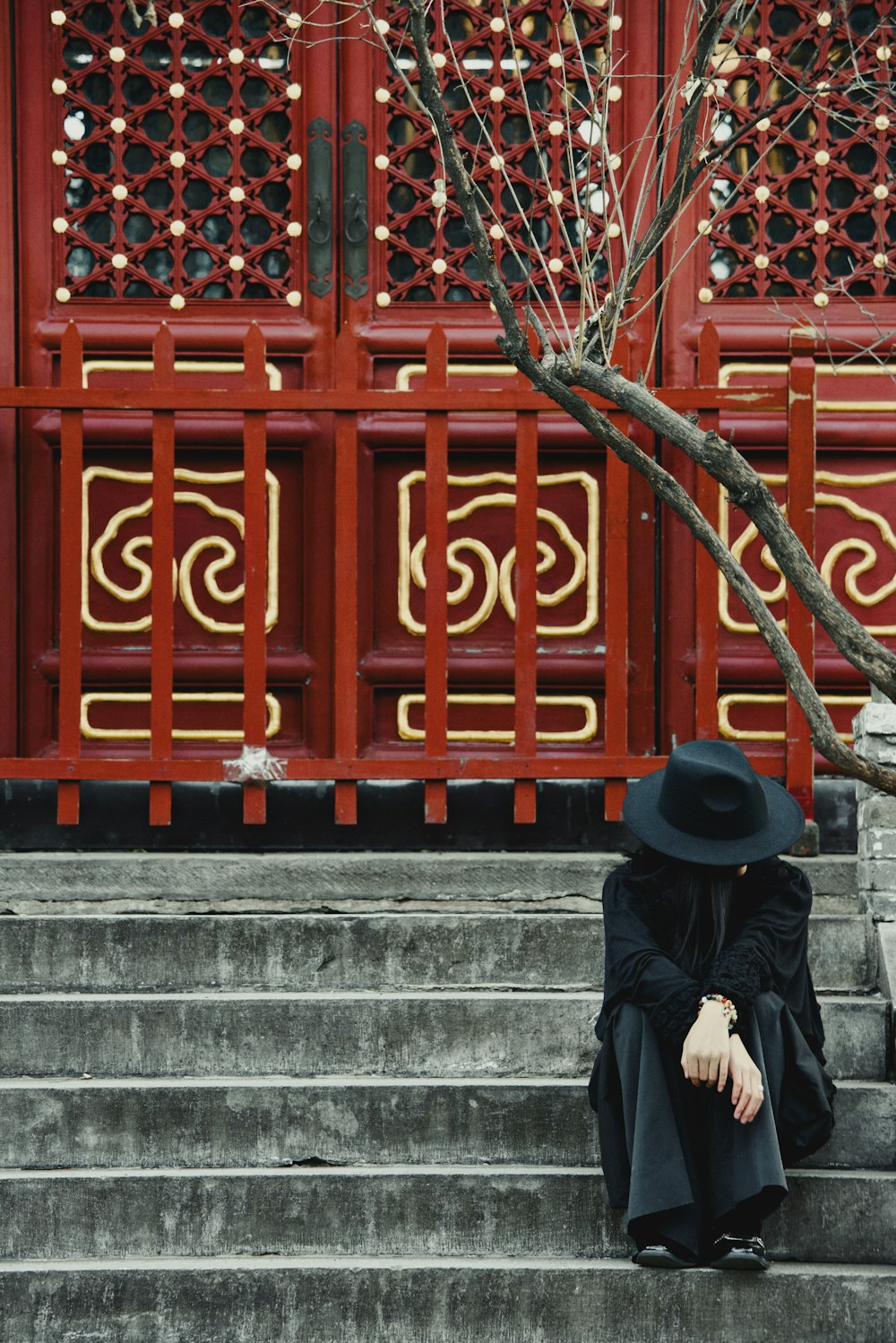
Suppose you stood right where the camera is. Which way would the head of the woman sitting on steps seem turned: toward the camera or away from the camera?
toward the camera

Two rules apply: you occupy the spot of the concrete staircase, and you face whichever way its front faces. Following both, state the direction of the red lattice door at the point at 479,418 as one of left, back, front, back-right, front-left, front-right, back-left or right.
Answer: back

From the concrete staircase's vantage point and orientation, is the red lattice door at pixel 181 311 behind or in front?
behind

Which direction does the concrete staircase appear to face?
toward the camera

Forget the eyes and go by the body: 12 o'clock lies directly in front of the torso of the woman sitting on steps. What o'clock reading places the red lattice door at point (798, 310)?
The red lattice door is roughly at 6 o'clock from the woman sitting on steps.

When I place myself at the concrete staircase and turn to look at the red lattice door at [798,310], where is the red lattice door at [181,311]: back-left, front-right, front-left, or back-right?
front-left

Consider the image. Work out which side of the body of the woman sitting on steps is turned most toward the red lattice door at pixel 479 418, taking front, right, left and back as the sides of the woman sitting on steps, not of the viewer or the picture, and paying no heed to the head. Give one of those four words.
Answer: back

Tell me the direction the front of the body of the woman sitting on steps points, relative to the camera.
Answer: toward the camera

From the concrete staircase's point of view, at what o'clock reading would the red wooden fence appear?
The red wooden fence is roughly at 6 o'clock from the concrete staircase.
